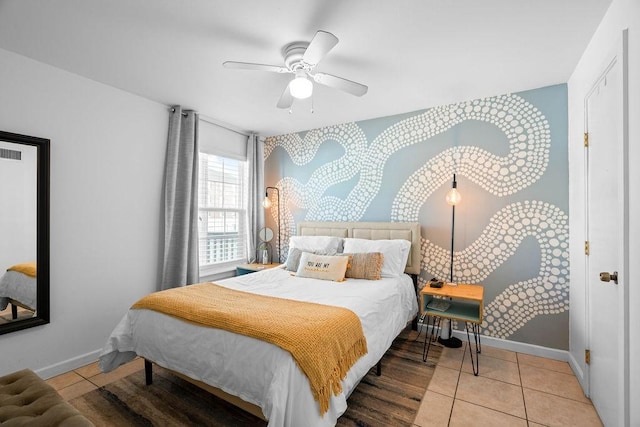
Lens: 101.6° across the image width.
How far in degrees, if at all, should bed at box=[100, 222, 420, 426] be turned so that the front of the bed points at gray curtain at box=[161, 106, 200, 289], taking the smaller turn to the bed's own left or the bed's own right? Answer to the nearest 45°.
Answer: approximately 90° to the bed's own right

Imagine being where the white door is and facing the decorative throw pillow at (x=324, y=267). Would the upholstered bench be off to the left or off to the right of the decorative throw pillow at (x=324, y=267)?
left

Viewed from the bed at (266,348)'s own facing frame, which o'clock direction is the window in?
The window is roughly at 4 o'clock from the bed.

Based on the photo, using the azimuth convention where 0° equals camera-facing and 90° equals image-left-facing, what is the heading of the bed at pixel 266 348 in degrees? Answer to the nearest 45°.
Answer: approximately 45°

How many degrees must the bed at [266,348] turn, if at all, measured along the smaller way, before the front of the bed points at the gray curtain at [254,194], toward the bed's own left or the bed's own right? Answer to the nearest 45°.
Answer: approximately 135° to the bed's own right

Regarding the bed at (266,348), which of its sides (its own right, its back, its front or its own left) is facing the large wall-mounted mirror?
right

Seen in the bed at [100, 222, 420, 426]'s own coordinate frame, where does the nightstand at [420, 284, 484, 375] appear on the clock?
The nightstand is roughly at 7 o'clock from the bed.
